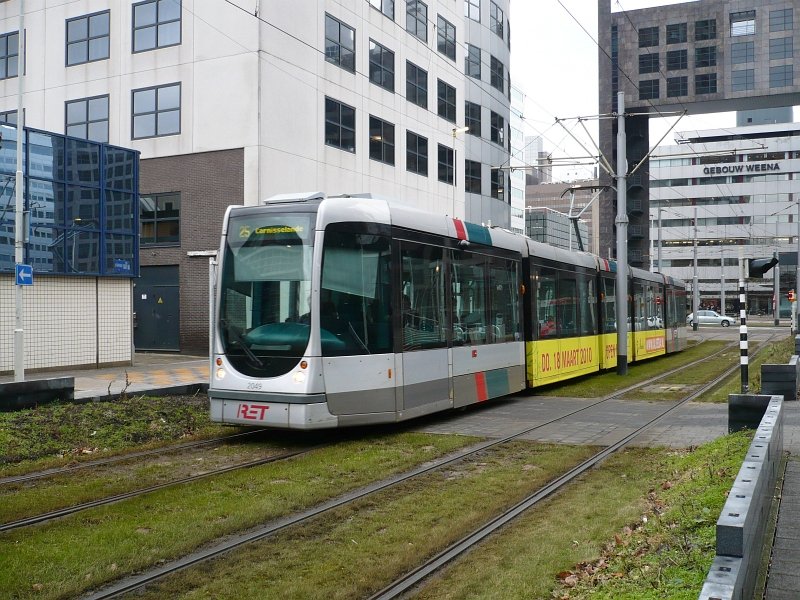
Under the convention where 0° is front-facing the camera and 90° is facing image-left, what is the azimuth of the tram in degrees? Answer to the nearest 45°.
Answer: approximately 45°

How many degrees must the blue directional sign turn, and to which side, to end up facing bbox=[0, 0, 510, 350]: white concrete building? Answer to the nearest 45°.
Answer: approximately 135° to its left

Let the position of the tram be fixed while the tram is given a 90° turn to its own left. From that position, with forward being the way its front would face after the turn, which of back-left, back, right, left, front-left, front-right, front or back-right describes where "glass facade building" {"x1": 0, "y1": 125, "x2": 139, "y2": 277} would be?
back

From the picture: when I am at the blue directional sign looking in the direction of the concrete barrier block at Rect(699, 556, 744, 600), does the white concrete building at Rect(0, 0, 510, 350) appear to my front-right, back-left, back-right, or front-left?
back-left

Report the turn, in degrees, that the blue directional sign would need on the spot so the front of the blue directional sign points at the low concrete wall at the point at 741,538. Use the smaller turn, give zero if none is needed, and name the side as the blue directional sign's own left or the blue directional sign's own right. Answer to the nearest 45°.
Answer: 0° — it already faces it

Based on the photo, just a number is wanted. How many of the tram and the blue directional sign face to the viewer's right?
0

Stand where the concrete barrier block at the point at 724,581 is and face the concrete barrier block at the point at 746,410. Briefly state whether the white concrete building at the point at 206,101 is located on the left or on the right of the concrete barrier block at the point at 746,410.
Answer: left

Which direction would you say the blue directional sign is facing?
toward the camera

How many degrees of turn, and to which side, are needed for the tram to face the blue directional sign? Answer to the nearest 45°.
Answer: approximately 90° to its right

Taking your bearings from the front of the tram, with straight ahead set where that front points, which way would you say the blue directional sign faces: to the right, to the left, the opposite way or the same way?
to the left
